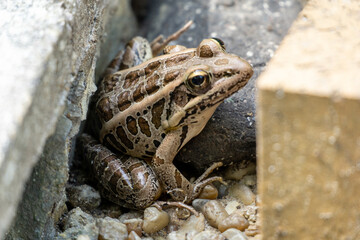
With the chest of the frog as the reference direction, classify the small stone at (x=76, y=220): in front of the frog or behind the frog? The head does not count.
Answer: behind

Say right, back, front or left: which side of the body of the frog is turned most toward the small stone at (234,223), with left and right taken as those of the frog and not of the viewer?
right

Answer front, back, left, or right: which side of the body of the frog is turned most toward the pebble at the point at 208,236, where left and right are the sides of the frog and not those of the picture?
right

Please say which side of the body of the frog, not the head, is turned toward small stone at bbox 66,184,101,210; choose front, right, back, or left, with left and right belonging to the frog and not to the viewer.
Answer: back

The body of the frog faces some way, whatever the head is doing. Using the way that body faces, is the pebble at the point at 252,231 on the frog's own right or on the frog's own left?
on the frog's own right

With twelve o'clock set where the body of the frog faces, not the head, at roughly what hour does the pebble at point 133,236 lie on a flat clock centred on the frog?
The pebble is roughly at 4 o'clock from the frog.

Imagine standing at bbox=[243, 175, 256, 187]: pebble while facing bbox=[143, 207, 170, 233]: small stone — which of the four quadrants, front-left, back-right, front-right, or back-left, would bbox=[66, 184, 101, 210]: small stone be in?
front-right

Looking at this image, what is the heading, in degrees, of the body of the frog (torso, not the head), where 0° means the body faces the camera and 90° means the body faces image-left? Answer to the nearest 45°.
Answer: approximately 270°
